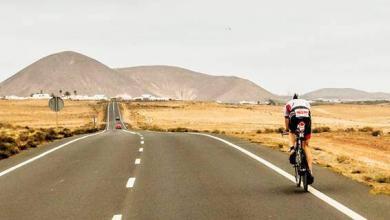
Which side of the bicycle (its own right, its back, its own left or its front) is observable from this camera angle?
back

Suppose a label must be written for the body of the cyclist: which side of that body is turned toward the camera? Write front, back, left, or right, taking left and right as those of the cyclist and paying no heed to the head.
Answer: back

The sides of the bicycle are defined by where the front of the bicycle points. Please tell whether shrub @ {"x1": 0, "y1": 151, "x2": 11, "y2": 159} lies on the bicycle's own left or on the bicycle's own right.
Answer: on the bicycle's own left

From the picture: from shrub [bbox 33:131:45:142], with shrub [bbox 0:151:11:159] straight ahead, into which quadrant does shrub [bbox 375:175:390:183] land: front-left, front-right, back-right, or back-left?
front-left
